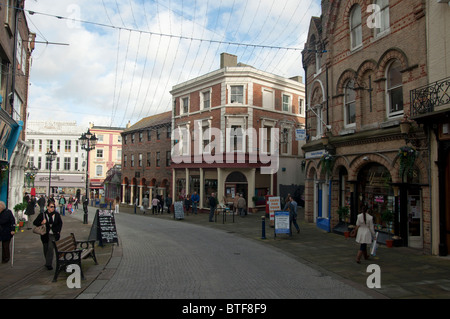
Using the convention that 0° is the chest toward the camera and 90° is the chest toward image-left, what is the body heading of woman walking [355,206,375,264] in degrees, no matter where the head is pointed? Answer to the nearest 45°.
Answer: approximately 180°

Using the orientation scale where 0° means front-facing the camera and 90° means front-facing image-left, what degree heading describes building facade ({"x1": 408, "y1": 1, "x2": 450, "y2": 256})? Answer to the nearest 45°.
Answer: approximately 45°

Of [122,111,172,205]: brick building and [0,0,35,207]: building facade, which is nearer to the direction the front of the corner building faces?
the building facade

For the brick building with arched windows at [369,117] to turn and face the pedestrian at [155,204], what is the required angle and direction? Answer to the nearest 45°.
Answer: approximately 90° to its right

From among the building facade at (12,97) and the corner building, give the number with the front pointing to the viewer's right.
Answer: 1

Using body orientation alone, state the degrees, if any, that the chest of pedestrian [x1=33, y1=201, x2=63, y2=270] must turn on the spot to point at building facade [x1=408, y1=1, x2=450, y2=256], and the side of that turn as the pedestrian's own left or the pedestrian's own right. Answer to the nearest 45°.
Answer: approximately 90° to the pedestrian's own left

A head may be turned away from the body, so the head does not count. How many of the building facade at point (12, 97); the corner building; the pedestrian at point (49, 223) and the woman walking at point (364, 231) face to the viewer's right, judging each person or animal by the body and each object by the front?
1

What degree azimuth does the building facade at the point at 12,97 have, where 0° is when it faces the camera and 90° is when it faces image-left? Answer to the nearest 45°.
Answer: approximately 270°
